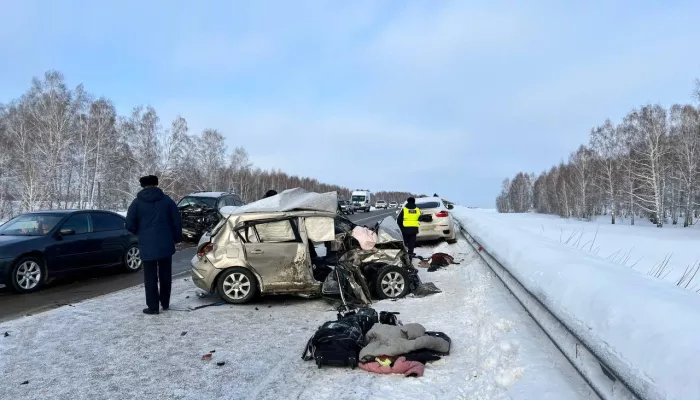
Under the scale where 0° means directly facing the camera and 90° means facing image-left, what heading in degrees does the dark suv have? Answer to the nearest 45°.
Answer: approximately 45°

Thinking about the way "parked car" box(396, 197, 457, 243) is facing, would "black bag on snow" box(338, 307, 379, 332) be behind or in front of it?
behind

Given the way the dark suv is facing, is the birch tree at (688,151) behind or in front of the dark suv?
behind

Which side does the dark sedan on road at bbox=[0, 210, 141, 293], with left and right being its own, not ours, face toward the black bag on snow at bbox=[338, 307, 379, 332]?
left

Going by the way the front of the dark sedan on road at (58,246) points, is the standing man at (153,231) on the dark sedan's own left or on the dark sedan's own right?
on the dark sedan's own left

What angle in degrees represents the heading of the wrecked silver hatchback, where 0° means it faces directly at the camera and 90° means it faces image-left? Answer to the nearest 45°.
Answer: approximately 270°

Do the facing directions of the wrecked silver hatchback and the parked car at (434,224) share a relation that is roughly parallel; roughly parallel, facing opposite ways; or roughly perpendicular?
roughly perpendicular

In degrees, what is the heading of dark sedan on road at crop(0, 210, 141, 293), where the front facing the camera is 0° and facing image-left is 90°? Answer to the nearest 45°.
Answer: approximately 45°

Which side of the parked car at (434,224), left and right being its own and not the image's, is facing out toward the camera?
back
